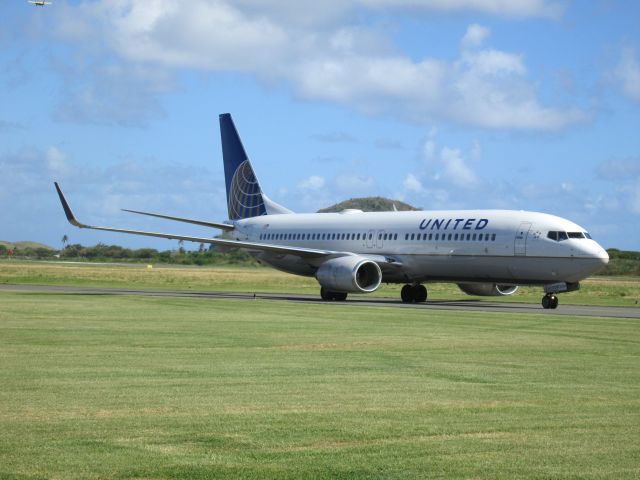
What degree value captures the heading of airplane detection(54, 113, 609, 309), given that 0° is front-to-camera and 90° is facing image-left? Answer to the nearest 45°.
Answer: approximately 315°
